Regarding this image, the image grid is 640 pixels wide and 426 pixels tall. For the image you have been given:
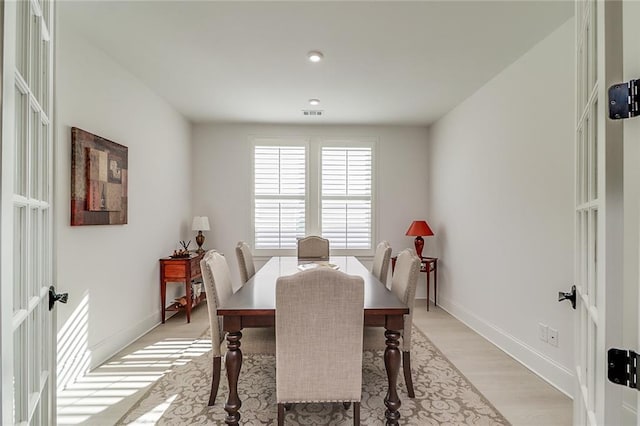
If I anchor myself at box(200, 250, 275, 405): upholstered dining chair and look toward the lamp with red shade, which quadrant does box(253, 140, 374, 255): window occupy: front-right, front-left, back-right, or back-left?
front-left

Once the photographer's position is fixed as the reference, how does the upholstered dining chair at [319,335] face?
facing away from the viewer

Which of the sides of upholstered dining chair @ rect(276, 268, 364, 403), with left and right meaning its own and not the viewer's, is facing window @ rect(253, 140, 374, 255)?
front

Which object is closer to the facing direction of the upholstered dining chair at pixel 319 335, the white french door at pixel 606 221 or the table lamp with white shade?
the table lamp with white shade

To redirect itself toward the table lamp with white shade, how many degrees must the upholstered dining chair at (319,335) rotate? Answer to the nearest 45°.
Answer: approximately 45° to its left

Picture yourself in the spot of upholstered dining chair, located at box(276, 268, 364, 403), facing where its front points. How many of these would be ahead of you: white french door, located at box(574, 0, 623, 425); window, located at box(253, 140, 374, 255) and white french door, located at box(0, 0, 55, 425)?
1

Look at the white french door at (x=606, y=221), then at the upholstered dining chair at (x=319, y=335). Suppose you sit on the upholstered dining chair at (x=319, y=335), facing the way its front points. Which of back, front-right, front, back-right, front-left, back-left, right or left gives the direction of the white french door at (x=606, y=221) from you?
back-right

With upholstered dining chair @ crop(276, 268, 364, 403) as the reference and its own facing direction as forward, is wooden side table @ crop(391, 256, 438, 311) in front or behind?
in front

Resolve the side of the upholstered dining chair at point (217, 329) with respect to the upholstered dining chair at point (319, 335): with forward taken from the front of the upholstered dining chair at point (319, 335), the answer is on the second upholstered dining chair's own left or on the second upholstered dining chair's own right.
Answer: on the second upholstered dining chair's own left

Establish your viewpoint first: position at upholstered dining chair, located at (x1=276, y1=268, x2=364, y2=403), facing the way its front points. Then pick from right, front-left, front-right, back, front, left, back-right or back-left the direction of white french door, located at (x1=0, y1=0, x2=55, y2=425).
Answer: back-left
